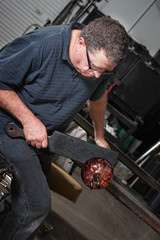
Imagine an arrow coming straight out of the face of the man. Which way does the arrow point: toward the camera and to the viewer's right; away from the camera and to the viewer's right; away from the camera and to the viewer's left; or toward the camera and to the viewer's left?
toward the camera and to the viewer's right
